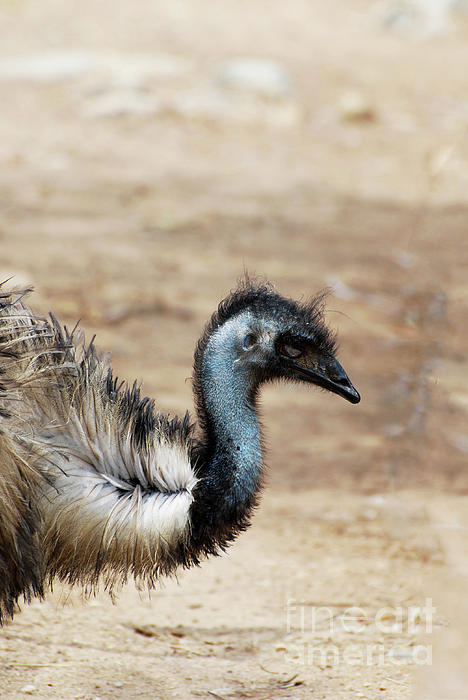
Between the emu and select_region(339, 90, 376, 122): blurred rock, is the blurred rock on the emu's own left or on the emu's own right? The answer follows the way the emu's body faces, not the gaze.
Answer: on the emu's own left

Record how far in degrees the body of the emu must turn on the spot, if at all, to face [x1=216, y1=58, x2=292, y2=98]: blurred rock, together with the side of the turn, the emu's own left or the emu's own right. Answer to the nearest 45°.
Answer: approximately 90° to the emu's own left

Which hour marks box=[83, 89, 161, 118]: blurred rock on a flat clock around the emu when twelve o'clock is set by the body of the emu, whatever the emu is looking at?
The blurred rock is roughly at 9 o'clock from the emu.

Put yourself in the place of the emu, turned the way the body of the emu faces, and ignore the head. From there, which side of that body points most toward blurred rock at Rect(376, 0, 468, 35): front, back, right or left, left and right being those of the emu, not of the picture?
left

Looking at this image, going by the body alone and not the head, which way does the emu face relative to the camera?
to the viewer's right

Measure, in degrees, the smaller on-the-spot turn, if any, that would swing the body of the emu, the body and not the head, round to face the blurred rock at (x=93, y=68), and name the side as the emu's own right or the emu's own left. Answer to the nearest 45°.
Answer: approximately 90° to the emu's own left
